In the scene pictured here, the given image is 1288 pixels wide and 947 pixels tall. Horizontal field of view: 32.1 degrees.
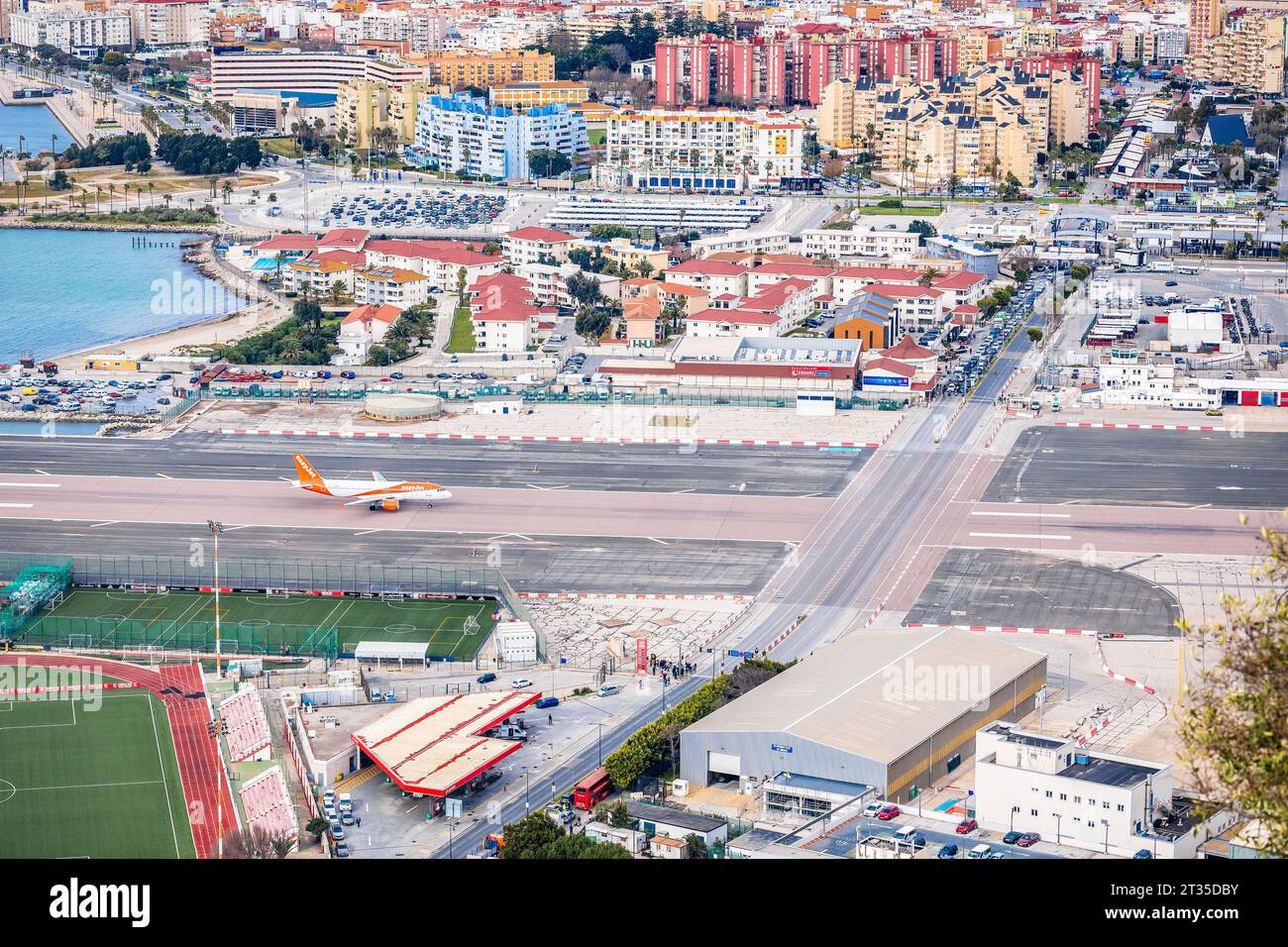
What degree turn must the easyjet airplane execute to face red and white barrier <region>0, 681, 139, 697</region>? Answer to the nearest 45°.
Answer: approximately 135° to its right

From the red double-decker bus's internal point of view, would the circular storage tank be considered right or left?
on its left

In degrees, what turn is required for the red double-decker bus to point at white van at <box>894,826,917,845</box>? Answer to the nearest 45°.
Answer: approximately 90° to its right

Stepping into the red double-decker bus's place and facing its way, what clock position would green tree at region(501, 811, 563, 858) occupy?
The green tree is roughly at 5 o'clock from the red double-decker bus.

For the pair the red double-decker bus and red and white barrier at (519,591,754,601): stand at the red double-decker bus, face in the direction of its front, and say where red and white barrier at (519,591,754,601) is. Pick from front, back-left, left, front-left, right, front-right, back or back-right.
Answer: front-left

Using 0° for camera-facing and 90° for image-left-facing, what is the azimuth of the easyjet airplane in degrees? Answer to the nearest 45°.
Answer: approximately 270°

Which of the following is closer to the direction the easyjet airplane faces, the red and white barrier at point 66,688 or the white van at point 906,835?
the white van

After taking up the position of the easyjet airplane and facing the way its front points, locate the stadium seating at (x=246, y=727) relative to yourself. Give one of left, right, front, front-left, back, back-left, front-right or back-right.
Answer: right

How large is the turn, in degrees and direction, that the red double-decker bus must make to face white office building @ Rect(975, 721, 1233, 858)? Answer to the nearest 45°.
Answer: approximately 45° to its right

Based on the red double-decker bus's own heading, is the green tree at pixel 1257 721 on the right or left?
on its right

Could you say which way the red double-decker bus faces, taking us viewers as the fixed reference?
facing away from the viewer and to the right of the viewer

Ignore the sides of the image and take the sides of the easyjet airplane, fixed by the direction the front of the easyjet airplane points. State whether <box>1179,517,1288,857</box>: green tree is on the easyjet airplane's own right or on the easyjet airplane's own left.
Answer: on the easyjet airplane's own right

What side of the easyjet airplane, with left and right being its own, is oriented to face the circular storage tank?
left

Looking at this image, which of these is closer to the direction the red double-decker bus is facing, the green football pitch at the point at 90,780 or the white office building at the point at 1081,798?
the white office building
